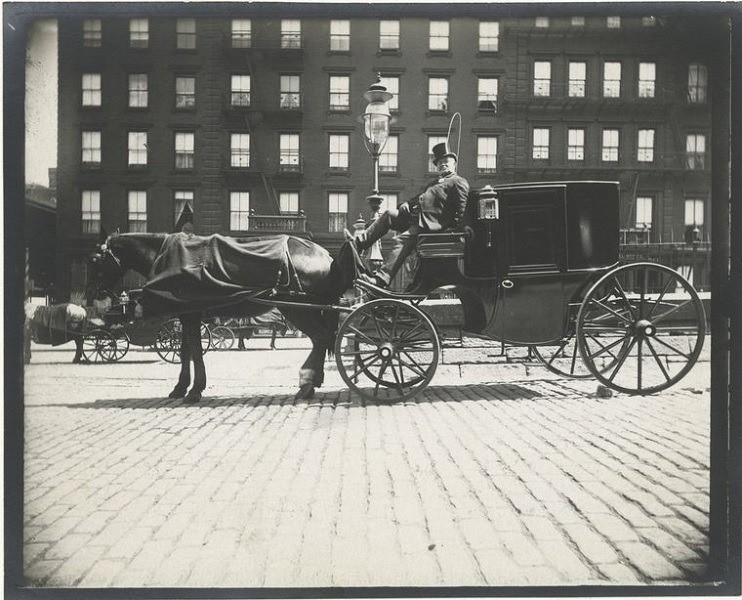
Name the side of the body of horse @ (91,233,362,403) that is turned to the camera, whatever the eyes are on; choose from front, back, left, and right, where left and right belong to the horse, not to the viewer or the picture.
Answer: left

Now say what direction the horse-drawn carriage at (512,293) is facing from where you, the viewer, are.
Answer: facing to the left of the viewer
